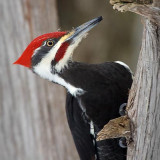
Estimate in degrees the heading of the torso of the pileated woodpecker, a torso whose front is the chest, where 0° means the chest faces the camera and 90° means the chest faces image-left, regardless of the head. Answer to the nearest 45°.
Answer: approximately 270°

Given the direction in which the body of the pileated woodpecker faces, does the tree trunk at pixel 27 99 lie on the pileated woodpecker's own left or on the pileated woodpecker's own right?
on the pileated woodpecker's own left
